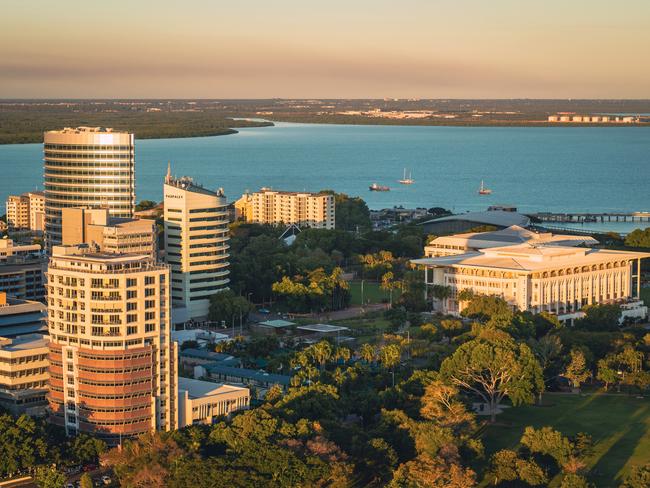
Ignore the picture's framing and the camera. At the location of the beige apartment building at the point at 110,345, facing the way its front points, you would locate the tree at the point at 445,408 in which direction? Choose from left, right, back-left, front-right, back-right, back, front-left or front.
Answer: left

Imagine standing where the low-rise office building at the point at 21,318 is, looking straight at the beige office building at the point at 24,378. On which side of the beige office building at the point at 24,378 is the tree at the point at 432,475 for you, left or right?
left

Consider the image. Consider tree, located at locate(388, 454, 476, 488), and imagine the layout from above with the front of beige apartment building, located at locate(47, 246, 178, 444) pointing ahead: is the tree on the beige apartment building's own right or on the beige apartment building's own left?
on the beige apartment building's own left

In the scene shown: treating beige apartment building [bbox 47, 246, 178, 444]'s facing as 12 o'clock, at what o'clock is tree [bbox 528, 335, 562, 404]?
The tree is roughly at 8 o'clock from the beige apartment building.

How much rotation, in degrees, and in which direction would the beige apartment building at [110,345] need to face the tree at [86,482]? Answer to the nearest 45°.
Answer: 0° — it already faces it

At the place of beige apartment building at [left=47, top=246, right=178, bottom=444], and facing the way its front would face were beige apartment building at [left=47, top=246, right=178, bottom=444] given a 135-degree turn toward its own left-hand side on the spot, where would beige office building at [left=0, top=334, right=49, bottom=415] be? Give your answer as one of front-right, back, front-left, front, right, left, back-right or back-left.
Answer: left

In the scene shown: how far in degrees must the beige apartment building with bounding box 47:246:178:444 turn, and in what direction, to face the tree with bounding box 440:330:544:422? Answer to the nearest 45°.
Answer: approximately 90° to its left

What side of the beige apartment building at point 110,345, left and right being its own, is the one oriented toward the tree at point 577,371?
left

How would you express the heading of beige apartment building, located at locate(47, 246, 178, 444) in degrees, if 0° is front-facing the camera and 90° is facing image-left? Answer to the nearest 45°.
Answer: approximately 0°

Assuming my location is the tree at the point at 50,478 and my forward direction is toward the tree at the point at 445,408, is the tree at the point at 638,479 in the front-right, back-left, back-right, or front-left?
front-right
